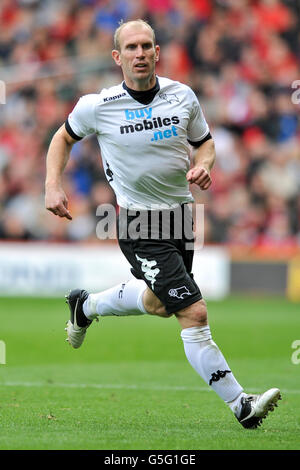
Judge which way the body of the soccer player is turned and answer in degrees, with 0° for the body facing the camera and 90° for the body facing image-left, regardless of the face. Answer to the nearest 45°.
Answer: approximately 315°
